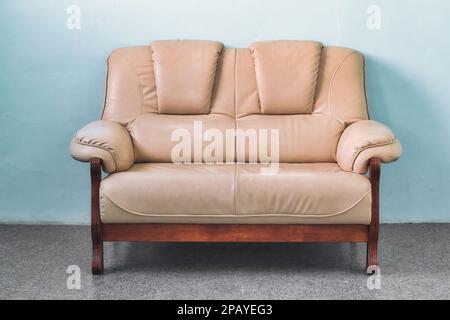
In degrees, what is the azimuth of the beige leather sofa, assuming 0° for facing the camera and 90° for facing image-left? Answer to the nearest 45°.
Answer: approximately 0°
